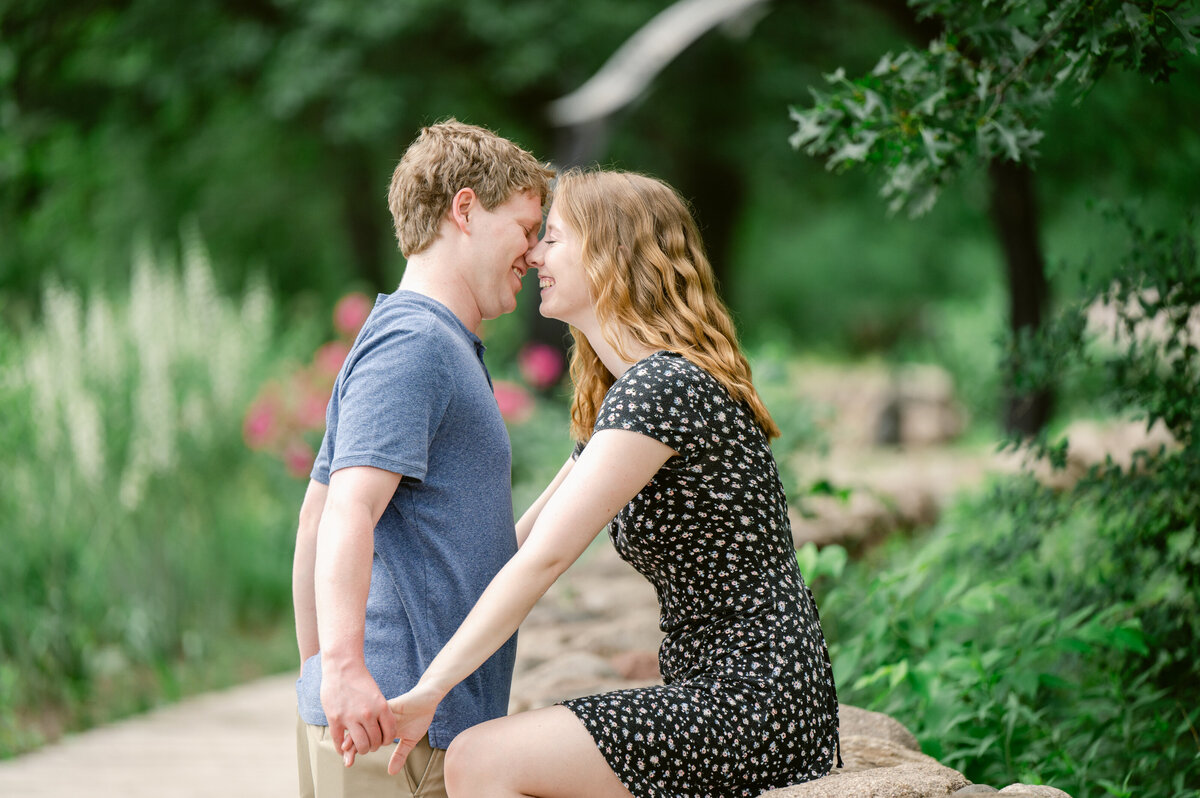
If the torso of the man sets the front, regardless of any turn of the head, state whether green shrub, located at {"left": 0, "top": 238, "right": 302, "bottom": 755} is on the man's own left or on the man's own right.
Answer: on the man's own left

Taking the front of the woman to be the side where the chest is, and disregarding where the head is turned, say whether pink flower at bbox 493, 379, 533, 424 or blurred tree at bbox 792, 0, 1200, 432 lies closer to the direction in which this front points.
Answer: the pink flower

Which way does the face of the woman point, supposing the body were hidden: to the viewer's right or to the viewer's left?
to the viewer's left

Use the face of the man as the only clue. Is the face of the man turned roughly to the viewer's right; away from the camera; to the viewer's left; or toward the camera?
to the viewer's right

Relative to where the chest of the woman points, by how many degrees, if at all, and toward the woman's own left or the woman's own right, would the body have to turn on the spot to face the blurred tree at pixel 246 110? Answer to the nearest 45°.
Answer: approximately 90° to the woman's own right

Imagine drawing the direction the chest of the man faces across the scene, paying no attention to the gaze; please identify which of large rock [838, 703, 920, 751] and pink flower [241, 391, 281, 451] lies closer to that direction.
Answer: the large rock

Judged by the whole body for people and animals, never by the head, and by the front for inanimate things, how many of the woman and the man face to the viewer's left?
1

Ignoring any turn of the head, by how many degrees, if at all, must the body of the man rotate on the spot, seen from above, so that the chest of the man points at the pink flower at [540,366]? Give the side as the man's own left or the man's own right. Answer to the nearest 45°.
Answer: approximately 90° to the man's own left

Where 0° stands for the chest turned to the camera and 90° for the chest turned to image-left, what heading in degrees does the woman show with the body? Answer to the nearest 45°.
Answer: approximately 90°

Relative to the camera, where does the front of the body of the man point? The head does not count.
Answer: to the viewer's right

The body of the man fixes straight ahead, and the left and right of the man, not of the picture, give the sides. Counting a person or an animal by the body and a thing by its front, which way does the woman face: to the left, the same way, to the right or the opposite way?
the opposite way
